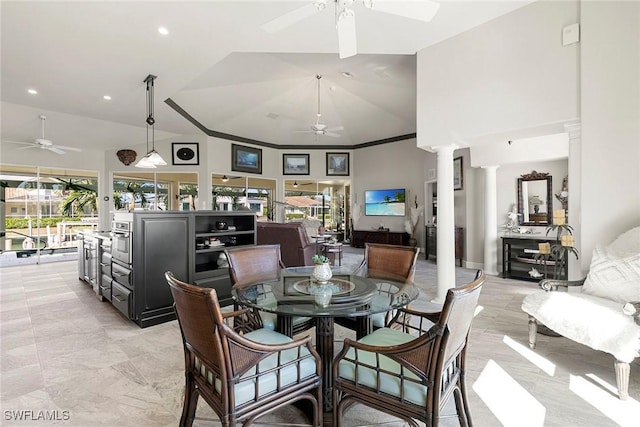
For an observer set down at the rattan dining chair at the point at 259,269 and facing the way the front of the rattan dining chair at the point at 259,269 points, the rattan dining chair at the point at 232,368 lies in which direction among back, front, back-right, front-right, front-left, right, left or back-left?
front-right

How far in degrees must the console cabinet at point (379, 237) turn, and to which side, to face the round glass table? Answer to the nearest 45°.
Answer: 0° — it already faces it

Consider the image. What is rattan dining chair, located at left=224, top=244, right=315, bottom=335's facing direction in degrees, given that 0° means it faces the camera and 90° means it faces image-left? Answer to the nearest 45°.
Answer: approximately 315°

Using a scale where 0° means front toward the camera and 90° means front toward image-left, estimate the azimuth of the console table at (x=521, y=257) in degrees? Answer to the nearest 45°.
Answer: approximately 0°

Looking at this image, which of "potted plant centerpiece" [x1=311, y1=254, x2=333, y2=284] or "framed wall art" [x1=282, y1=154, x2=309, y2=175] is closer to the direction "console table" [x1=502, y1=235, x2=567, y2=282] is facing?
the potted plant centerpiece

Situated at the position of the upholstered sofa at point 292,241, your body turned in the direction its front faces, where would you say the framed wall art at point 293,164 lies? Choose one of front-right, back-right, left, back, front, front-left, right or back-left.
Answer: front-left
